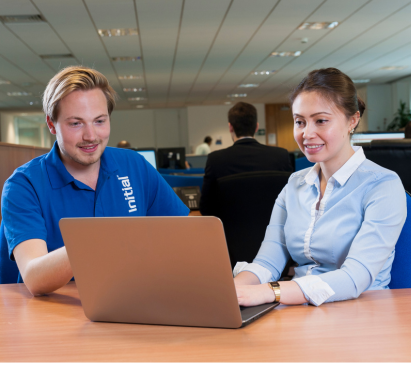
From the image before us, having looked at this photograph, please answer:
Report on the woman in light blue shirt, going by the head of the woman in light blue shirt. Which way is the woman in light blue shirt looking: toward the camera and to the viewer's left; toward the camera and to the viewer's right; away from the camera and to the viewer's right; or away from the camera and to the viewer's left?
toward the camera and to the viewer's left

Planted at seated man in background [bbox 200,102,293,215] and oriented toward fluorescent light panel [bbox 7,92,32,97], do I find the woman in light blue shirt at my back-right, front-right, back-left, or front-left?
back-left

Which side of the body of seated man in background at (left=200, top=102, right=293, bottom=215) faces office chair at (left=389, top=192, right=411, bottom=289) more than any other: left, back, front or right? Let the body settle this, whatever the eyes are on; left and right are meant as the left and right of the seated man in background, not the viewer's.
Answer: back

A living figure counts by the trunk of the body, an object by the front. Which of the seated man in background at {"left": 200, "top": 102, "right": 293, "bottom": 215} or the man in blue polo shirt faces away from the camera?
the seated man in background

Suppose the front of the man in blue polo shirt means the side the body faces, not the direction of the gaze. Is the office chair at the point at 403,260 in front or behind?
in front

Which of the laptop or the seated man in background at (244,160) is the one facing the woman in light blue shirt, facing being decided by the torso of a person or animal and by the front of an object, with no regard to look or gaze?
the laptop

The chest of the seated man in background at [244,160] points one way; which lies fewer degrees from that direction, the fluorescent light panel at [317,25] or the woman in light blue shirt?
the fluorescent light panel

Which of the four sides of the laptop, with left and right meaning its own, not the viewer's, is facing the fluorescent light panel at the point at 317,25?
front

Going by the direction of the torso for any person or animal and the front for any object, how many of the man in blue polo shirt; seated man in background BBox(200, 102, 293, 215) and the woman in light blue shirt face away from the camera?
1

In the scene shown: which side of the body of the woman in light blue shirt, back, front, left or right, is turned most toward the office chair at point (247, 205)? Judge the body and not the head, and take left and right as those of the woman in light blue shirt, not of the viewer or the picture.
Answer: right

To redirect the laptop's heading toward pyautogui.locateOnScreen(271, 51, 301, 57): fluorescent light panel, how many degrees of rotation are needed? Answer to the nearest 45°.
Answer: approximately 45° to its left

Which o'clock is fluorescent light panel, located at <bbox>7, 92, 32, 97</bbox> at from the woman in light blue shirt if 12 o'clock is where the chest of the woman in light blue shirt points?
The fluorescent light panel is roughly at 3 o'clock from the woman in light blue shirt.

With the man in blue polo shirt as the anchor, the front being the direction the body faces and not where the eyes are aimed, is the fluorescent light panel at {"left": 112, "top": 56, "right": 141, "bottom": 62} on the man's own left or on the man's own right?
on the man's own left

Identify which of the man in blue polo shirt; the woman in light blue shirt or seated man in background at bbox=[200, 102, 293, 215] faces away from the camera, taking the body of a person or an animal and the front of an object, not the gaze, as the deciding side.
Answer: the seated man in background

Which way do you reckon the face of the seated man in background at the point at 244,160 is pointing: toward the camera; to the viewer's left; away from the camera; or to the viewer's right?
away from the camera

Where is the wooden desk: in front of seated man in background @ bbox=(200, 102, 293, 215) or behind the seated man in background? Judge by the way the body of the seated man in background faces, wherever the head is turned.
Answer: behind

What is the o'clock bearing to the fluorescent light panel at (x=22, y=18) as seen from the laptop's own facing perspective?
The fluorescent light panel is roughly at 10 o'clock from the laptop.

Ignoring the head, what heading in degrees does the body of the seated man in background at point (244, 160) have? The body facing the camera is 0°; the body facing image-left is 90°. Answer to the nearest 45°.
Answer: approximately 180°

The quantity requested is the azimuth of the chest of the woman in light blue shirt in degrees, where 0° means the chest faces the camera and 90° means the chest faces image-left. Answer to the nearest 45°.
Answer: approximately 45°
